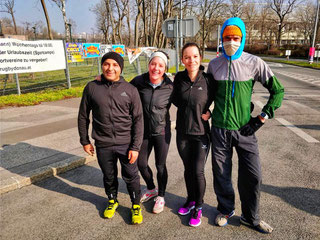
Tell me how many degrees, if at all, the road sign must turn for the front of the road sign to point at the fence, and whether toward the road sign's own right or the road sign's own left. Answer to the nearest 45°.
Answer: approximately 45° to the road sign's own left

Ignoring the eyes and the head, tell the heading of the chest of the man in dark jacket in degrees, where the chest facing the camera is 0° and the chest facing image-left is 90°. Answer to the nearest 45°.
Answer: approximately 0°

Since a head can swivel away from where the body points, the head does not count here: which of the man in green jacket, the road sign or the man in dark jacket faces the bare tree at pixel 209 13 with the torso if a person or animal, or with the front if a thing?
the road sign

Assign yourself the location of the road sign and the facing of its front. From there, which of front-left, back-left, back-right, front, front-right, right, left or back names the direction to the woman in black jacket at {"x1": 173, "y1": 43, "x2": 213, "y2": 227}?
back

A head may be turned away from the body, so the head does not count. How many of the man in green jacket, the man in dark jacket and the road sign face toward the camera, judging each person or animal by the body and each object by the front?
2

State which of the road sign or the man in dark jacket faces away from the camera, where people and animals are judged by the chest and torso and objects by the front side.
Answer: the road sign

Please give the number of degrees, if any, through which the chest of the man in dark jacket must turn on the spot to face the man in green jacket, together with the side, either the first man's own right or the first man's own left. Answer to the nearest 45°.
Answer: approximately 90° to the first man's own left

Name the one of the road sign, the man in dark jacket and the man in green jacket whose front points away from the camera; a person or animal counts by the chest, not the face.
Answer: the road sign

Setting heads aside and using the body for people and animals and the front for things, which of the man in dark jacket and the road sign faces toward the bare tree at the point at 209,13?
the road sign

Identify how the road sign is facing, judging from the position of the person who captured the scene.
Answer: facing away from the viewer

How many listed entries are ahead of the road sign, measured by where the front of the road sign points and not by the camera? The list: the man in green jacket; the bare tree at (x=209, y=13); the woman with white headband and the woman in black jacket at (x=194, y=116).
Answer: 1

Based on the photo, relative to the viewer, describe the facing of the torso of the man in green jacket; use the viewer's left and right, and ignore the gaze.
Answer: facing the viewer
